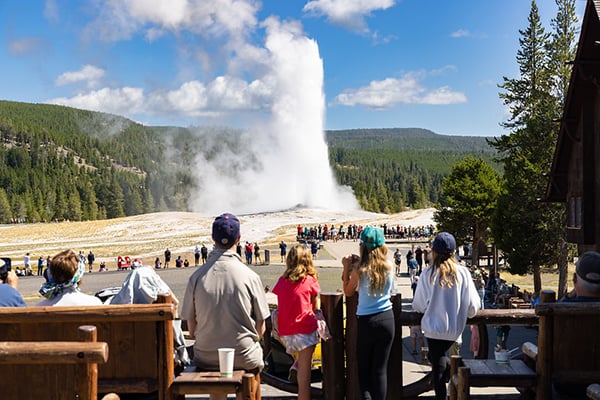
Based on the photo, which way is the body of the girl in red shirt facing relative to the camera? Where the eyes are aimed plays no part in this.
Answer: away from the camera

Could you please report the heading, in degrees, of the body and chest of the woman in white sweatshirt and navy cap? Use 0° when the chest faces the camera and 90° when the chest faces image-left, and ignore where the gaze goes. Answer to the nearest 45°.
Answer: approximately 180°

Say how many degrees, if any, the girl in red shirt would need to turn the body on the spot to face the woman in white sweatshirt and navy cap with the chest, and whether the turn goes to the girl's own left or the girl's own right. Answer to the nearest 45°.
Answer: approximately 90° to the girl's own right

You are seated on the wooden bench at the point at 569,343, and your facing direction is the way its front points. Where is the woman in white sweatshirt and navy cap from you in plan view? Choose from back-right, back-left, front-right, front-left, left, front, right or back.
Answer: front-left

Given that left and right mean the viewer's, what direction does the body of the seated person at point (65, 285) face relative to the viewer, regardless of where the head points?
facing away from the viewer

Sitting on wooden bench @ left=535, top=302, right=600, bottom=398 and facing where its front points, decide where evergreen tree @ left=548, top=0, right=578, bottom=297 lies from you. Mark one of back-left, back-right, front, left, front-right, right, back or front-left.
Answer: front

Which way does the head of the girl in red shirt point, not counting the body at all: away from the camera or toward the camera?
away from the camera

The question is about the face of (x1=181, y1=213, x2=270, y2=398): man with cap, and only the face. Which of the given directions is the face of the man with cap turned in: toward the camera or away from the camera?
away from the camera

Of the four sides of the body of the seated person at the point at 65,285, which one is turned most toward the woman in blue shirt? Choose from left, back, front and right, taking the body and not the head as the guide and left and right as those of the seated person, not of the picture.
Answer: right

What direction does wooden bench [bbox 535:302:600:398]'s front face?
away from the camera

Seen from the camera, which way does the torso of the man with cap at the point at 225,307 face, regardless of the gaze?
away from the camera

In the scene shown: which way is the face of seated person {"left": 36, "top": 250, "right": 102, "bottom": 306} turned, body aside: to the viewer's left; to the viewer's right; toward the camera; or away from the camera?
away from the camera

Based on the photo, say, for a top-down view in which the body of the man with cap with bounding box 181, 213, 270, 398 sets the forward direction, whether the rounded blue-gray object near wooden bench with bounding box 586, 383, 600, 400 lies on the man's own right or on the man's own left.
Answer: on the man's own right

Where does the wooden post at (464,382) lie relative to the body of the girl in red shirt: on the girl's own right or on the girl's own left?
on the girl's own right

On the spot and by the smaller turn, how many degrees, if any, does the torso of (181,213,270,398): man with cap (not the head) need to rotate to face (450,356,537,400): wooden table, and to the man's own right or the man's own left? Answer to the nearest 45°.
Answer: approximately 90° to the man's own right
